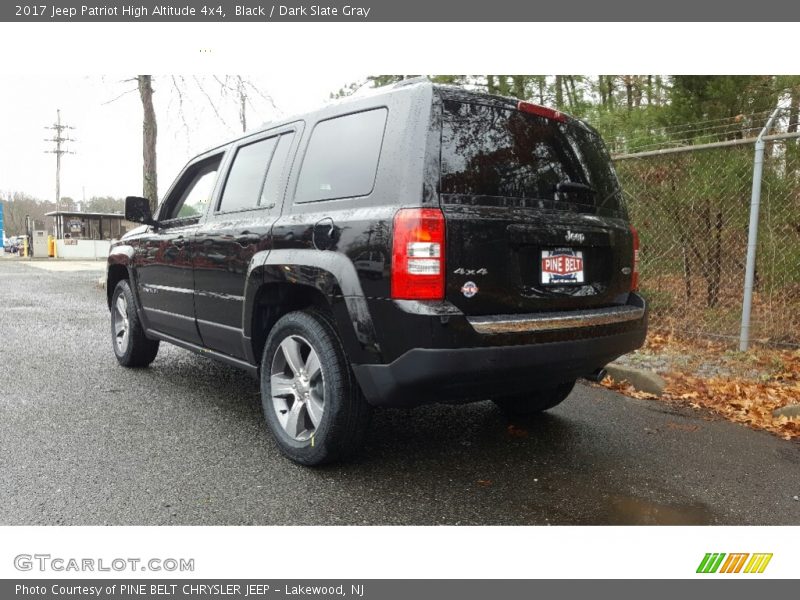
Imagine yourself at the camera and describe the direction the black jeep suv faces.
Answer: facing away from the viewer and to the left of the viewer

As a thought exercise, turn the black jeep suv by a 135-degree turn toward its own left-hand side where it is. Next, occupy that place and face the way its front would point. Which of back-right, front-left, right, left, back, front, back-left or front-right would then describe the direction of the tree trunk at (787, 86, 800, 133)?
back-left

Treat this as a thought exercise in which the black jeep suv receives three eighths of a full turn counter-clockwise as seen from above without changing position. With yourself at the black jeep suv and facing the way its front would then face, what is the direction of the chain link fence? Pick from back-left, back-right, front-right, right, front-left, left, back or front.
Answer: back-left
